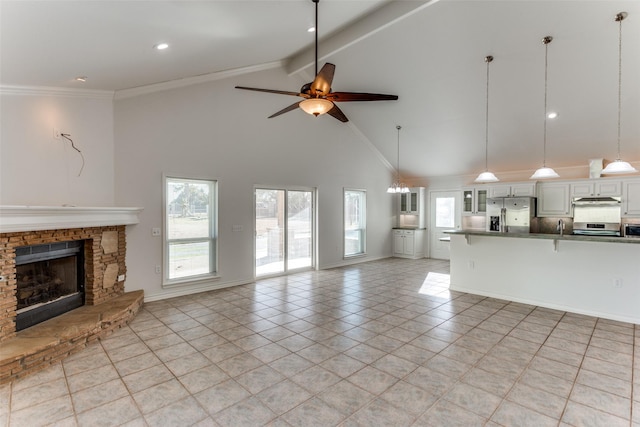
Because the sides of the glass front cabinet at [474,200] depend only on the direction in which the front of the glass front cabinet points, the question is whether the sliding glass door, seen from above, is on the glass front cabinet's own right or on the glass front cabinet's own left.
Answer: on the glass front cabinet's own right

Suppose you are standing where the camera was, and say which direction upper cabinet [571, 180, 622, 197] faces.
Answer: facing the viewer

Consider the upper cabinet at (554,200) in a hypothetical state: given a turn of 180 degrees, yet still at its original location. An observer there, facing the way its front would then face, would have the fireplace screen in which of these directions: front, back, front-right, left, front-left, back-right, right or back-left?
back-left

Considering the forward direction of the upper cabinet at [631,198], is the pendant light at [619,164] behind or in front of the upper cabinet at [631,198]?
in front

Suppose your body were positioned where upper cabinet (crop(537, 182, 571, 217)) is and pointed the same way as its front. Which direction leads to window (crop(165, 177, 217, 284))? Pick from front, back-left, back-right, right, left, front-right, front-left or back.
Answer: front-right

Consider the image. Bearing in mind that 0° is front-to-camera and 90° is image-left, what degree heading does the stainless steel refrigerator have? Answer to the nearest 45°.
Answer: approximately 0°

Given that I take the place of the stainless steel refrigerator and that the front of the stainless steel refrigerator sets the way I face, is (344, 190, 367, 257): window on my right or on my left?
on my right

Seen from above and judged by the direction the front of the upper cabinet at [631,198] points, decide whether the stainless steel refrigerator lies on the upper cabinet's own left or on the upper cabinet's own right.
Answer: on the upper cabinet's own right

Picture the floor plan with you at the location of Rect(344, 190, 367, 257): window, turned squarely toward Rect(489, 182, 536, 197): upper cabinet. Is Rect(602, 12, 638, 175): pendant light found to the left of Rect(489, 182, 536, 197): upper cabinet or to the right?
right

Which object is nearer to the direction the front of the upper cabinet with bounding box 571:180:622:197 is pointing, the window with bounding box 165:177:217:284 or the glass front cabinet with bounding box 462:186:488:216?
the window

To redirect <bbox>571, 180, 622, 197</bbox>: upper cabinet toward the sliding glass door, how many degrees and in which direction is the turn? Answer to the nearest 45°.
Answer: approximately 45° to its right

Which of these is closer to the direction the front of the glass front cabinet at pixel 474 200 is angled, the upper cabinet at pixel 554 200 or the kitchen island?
the kitchen island

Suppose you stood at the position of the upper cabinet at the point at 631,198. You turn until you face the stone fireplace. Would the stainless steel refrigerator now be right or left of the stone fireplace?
right

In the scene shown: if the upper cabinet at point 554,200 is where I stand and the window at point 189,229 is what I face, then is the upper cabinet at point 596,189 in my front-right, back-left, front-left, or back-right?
back-left
